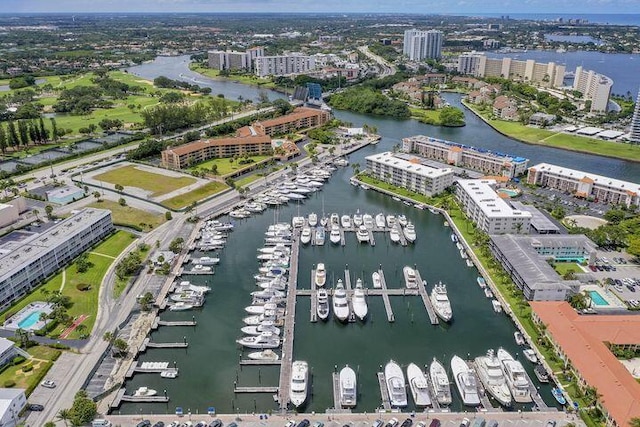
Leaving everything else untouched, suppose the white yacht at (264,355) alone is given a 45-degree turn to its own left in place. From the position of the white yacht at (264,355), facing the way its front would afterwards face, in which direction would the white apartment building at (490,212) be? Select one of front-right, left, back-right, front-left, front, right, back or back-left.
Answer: back

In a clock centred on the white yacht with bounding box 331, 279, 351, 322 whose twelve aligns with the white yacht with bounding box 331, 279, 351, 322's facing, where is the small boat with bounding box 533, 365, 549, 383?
The small boat is roughly at 10 o'clock from the white yacht.

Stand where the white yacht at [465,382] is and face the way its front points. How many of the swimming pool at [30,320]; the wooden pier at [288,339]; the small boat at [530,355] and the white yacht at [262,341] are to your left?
3

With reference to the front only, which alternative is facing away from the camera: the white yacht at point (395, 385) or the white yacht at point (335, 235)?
the white yacht at point (395, 385)

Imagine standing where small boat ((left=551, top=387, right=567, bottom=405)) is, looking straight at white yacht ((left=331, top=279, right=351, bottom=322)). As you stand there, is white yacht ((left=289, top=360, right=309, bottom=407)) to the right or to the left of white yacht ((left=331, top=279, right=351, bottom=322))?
left

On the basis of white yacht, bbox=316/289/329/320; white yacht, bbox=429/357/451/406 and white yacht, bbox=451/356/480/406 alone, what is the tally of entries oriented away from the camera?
2

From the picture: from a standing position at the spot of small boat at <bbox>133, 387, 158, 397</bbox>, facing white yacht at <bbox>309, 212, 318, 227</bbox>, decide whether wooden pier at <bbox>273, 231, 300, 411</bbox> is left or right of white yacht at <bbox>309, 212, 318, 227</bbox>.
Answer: right

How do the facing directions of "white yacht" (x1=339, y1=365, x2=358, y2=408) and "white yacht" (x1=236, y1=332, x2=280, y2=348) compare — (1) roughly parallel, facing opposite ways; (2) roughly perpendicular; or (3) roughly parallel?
roughly perpendicular

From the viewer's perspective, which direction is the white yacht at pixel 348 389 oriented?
away from the camera

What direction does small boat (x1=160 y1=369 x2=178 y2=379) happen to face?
to the viewer's right

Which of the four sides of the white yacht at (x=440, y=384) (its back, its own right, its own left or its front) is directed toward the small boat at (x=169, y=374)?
left

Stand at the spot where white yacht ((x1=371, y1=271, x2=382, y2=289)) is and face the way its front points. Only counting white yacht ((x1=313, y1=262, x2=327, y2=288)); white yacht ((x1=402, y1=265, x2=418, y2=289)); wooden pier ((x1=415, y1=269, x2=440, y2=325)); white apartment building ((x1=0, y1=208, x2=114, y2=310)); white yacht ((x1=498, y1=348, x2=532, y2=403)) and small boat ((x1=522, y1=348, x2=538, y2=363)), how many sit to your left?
2

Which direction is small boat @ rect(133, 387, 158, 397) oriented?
to the viewer's right

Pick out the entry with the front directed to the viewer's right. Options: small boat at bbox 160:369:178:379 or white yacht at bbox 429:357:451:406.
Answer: the small boat
